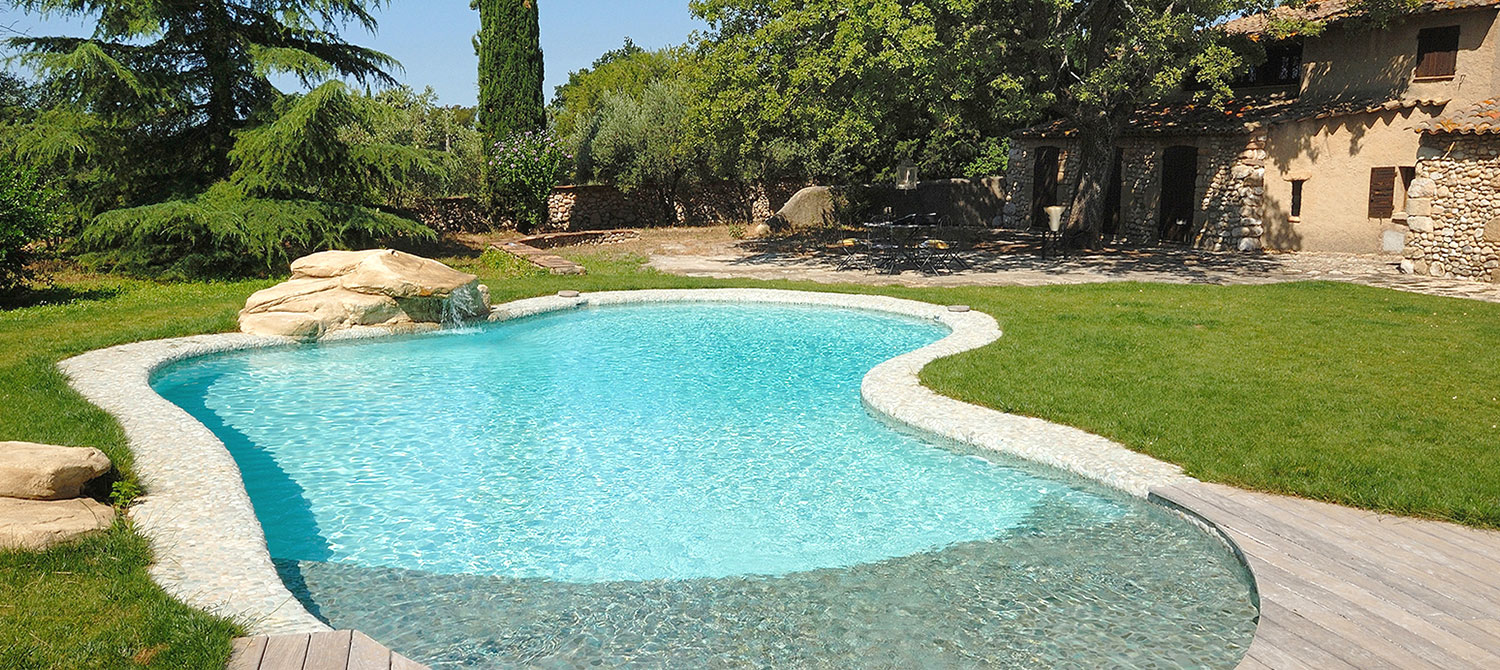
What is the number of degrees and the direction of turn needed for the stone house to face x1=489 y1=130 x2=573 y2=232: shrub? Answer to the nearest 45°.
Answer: approximately 45° to its right

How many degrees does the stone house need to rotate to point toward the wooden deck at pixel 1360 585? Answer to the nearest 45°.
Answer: approximately 45° to its left

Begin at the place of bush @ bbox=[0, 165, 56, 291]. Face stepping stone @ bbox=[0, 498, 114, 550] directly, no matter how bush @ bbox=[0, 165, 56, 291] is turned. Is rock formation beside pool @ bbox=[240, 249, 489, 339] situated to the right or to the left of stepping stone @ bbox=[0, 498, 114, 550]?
left

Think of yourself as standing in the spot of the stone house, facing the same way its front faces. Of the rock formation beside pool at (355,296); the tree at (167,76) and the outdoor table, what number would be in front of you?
3

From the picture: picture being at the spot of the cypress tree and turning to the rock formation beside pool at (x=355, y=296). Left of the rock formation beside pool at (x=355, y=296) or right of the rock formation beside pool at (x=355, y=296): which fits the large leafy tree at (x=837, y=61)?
left

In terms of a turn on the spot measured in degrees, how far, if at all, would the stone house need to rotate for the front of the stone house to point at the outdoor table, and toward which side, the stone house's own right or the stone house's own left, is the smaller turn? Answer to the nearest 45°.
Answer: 0° — it already faces it

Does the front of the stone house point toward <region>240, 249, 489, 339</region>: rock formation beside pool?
yes

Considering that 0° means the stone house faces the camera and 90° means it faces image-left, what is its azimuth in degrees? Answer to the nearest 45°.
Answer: approximately 45°
